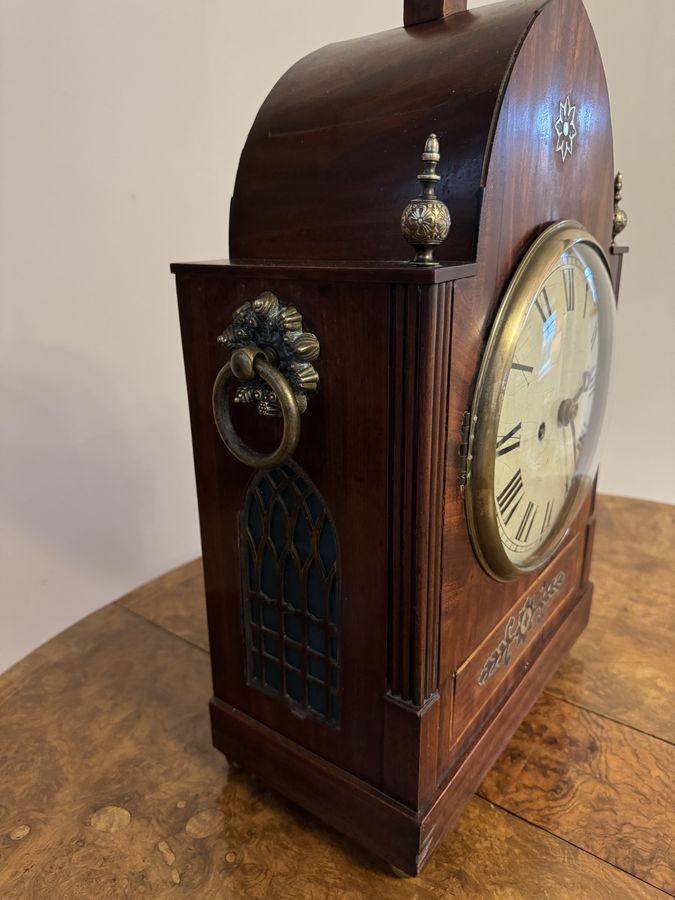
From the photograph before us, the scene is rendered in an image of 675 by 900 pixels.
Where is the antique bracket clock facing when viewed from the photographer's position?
facing the viewer and to the right of the viewer
